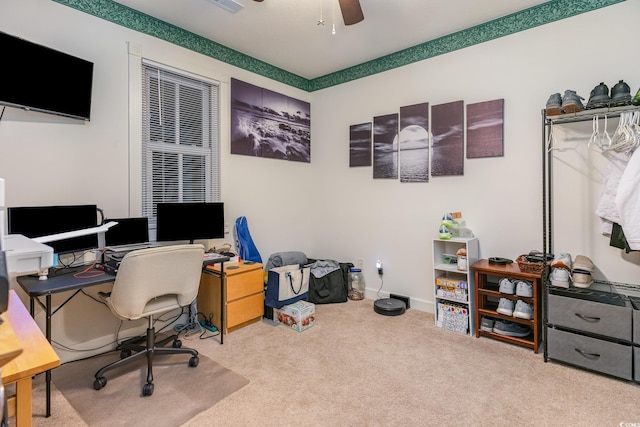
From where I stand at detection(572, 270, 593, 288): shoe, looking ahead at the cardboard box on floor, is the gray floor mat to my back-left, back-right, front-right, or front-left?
front-left

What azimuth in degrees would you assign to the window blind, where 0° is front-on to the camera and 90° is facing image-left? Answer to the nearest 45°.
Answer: approximately 315°

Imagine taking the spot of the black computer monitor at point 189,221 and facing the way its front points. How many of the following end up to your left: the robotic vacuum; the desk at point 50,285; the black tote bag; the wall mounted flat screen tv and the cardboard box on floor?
3

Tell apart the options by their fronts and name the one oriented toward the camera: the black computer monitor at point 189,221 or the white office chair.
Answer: the black computer monitor

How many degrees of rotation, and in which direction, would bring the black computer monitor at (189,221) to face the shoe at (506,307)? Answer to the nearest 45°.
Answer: approximately 45° to its left

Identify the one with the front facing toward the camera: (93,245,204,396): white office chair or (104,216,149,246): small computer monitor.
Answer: the small computer monitor

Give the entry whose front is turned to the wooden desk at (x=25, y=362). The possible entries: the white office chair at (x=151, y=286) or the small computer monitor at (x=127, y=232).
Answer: the small computer monitor

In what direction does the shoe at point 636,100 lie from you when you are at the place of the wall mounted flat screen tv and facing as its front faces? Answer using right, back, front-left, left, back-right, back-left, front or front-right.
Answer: front

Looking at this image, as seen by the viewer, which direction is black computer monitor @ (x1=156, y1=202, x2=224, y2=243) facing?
toward the camera

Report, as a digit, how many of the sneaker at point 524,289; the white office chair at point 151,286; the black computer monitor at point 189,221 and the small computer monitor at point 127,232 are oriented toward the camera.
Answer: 3

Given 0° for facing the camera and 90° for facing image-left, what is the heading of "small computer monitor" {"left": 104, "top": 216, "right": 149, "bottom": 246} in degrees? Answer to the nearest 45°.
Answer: approximately 0°

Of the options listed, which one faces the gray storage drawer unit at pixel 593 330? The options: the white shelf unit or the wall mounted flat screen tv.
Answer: the wall mounted flat screen tv

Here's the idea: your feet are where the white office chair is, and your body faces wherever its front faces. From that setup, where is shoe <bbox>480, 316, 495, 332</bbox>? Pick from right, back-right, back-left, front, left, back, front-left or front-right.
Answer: back-right

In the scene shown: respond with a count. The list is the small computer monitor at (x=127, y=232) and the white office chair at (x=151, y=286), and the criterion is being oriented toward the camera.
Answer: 1
